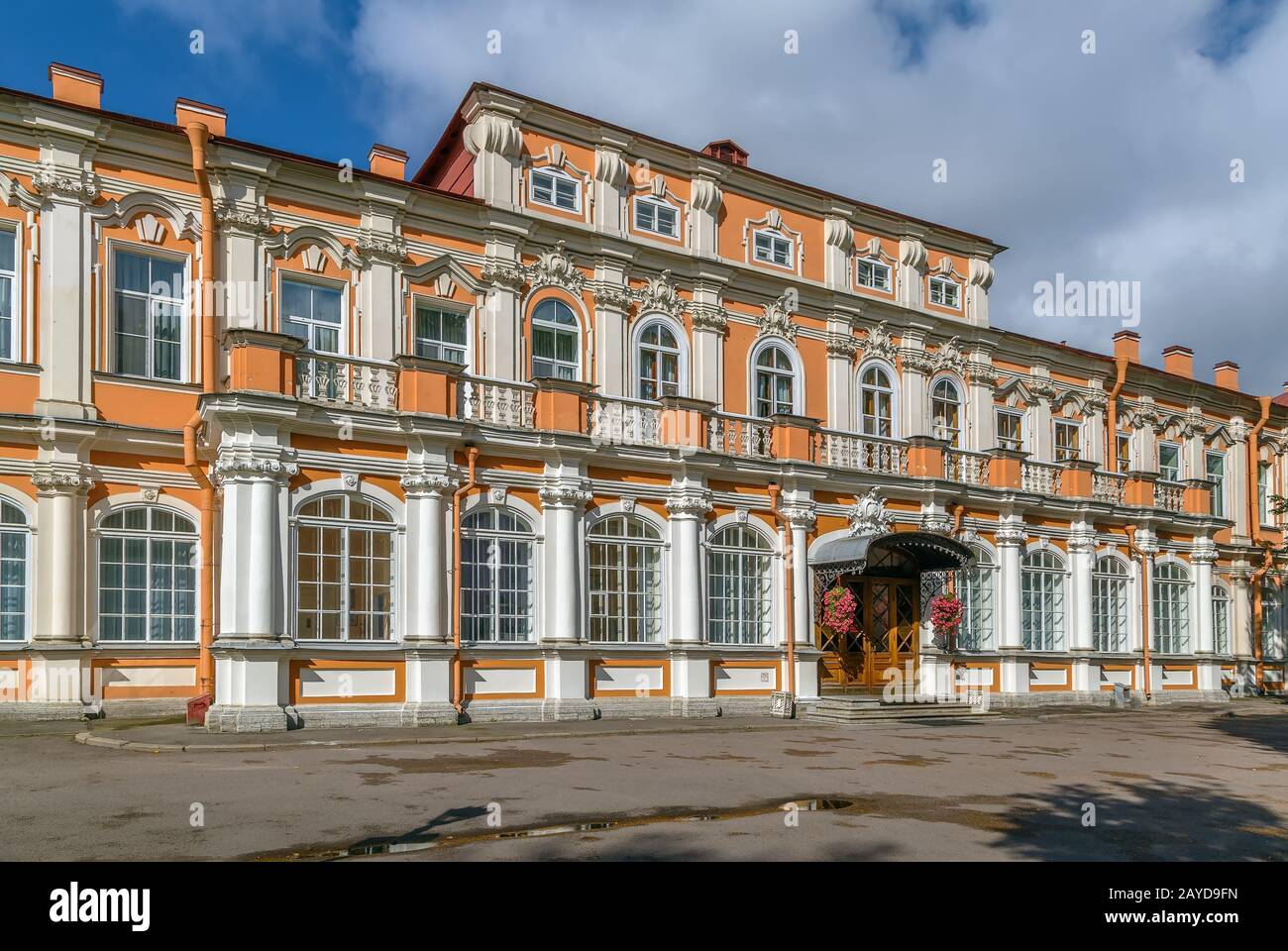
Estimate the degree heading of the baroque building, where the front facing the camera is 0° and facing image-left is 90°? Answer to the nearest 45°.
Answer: approximately 315°
